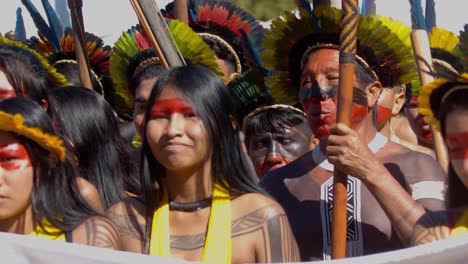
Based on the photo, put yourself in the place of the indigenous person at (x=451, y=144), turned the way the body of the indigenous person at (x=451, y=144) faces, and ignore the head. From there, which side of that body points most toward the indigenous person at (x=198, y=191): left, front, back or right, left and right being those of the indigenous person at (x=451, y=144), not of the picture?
right

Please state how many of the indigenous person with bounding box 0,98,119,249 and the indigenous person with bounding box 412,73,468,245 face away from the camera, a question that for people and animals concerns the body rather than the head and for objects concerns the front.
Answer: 0

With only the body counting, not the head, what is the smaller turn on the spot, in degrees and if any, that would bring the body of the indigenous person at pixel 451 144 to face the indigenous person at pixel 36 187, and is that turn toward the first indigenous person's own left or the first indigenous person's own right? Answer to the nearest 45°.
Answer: approximately 90° to the first indigenous person's own right

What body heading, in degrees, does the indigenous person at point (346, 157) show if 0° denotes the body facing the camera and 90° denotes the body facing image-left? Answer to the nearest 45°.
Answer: approximately 45°

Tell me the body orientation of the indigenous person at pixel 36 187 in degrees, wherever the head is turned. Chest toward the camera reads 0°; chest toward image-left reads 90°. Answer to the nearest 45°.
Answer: approximately 45°

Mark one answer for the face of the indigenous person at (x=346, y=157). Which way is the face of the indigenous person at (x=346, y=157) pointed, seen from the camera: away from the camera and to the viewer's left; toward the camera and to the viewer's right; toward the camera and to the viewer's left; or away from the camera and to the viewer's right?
toward the camera and to the viewer's left
